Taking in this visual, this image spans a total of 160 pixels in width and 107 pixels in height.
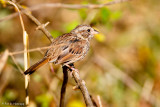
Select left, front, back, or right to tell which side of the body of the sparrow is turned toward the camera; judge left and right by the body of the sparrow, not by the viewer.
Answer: right
